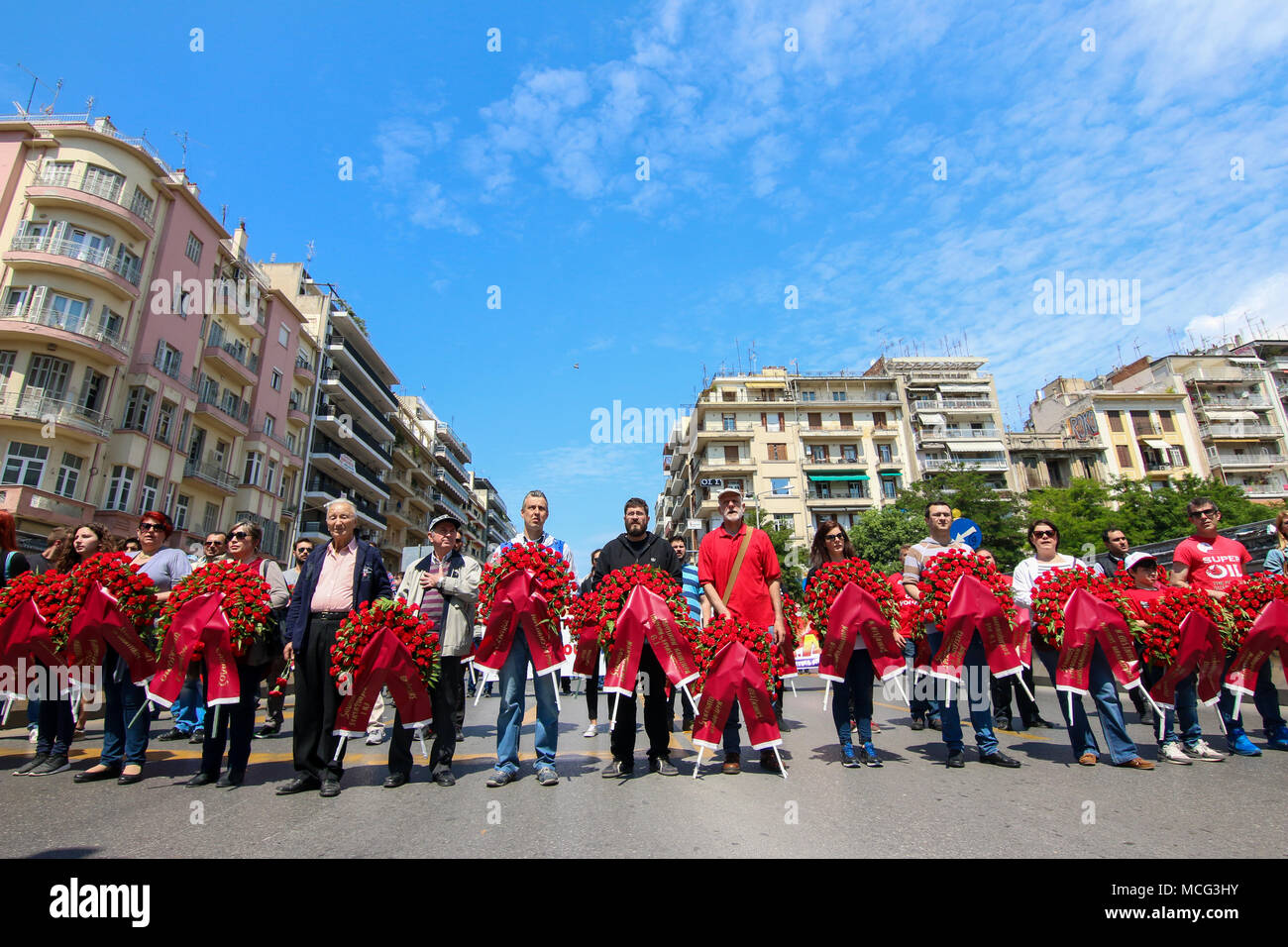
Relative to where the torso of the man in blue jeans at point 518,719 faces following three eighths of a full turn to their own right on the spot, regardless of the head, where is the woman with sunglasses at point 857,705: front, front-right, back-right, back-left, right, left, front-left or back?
back-right

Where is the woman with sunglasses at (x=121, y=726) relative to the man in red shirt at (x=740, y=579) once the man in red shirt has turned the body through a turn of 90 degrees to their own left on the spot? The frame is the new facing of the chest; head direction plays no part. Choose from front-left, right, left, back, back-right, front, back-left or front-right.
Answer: back

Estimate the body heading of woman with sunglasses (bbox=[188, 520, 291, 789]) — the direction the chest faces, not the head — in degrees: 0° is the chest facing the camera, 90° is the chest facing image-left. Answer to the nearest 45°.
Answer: approximately 45°

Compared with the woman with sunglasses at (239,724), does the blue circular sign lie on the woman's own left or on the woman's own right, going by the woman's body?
on the woman's own left

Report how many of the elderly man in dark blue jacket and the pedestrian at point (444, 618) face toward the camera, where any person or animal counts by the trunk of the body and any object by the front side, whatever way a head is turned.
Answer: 2

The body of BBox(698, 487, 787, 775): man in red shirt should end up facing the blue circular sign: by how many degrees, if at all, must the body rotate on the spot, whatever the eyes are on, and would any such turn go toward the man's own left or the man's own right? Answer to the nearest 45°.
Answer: approximately 135° to the man's own left

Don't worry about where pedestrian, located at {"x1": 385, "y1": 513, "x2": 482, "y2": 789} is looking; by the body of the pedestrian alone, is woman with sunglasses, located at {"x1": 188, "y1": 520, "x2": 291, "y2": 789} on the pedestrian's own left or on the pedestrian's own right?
on the pedestrian's own right

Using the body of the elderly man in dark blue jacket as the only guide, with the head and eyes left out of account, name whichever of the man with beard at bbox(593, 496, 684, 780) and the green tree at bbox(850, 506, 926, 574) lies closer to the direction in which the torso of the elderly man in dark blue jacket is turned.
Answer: the man with beard
